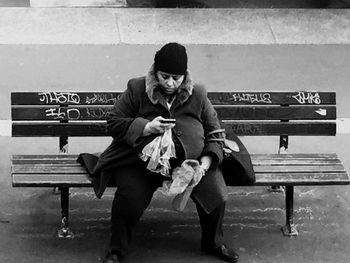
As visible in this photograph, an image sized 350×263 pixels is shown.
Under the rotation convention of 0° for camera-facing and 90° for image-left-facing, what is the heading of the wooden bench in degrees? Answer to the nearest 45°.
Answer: approximately 0°

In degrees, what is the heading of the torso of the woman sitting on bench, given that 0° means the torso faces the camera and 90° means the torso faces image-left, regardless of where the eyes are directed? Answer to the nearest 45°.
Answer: approximately 0°
